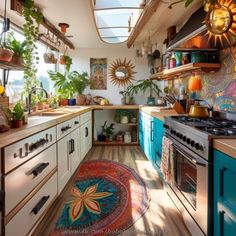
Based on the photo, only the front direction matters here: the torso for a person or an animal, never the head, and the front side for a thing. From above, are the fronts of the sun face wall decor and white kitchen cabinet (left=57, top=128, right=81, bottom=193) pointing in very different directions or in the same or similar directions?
very different directions

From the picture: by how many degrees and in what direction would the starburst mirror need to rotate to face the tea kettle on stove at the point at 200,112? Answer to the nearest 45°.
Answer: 0° — it already faces it

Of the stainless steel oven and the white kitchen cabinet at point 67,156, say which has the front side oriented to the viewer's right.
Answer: the white kitchen cabinet

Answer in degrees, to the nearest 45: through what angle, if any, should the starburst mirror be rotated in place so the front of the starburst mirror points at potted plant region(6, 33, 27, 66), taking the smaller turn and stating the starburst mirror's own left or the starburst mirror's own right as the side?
0° — it already faces it

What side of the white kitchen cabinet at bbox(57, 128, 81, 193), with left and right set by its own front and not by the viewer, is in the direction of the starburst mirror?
left

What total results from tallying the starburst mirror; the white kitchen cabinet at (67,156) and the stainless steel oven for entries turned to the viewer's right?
1

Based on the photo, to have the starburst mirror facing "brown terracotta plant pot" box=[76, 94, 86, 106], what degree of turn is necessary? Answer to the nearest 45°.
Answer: approximately 45° to its right

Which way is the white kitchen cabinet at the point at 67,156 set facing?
to the viewer's right

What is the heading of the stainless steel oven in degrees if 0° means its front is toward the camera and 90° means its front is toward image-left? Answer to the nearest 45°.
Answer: approximately 45°

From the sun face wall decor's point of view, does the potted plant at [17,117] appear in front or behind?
in front
